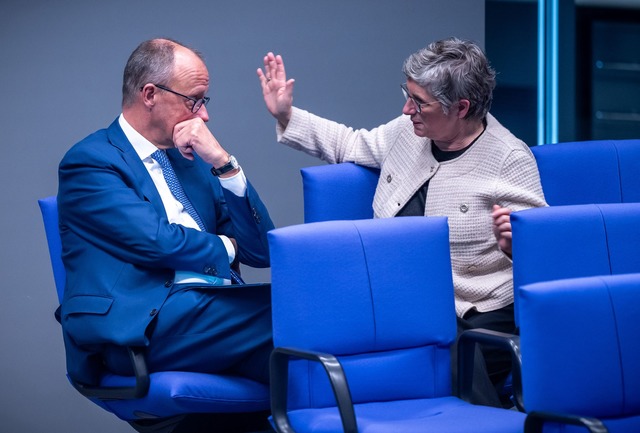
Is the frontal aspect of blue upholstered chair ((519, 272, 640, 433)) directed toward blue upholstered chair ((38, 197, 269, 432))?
no

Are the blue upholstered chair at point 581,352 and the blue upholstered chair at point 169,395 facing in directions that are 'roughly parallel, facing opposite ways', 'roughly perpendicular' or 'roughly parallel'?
roughly perpendicular

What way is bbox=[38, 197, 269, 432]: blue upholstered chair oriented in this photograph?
to the viewer's right

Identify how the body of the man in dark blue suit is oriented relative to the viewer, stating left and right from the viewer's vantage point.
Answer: facing the viewer and to the right of the viewer

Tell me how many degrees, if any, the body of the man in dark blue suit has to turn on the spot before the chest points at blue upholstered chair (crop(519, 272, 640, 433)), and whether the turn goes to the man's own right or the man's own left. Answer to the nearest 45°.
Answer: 0° — they already face it

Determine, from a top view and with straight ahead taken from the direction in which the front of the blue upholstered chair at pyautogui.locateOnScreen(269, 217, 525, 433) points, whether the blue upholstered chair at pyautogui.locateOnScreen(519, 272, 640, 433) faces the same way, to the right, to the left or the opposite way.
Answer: the same way

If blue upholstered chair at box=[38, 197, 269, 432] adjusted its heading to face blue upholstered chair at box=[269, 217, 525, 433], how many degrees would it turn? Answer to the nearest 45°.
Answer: approximately 45° to its right

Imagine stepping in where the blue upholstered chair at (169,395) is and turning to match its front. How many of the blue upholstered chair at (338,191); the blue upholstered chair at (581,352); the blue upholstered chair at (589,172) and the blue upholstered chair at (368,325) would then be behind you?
0

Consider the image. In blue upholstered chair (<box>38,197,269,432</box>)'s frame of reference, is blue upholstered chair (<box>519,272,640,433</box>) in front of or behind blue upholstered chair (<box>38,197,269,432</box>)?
in front
